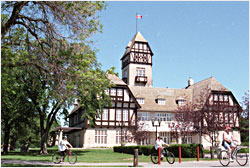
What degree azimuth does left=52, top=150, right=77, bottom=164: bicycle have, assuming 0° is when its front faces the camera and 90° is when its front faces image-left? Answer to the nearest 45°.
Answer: approximately 270°
